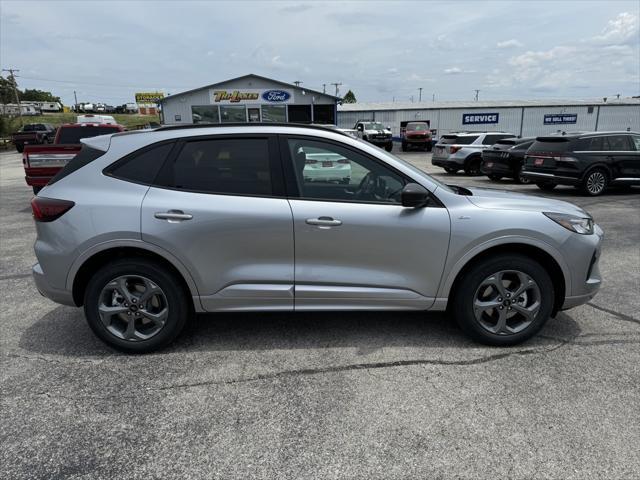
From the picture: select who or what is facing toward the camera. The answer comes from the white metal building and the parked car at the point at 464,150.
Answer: the white metal building

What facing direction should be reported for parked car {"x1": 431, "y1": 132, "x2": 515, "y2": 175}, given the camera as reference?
facing away from the viewer and to the right of the viewer

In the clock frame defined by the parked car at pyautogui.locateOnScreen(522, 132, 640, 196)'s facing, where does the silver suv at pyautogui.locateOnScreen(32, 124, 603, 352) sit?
The silver suv is roughly at 5 o'clock from the parked car.

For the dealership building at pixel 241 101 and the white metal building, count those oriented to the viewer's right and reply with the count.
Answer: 0

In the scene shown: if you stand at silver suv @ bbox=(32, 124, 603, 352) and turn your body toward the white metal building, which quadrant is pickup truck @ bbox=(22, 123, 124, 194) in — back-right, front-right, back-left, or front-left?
front-left

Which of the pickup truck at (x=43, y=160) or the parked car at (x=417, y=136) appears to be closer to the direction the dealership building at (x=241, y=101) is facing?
the pickup truck

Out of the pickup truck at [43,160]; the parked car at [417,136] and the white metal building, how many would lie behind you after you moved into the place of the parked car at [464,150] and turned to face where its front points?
1

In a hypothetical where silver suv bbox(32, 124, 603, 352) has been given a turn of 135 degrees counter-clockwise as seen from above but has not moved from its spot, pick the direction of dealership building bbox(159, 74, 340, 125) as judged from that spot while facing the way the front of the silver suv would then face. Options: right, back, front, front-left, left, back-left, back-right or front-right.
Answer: front-right

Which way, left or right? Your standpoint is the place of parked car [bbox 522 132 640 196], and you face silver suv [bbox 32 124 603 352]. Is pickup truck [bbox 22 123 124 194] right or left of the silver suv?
right

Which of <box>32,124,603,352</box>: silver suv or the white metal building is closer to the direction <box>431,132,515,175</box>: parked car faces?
the white metal building

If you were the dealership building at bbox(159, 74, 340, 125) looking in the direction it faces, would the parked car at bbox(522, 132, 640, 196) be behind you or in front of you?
in front

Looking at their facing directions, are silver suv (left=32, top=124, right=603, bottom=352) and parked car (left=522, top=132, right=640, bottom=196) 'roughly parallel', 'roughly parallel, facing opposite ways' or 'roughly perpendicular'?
roughly parallel

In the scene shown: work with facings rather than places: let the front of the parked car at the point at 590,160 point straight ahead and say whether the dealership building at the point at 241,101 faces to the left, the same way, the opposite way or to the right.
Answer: to the right

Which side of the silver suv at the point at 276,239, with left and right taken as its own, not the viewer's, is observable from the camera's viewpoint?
right

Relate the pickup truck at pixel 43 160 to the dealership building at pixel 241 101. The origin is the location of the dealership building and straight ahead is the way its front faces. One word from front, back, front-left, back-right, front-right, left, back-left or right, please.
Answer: front

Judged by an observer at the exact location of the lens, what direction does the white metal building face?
facing the viewer

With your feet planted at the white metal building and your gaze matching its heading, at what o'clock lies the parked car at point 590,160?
The parked car is roughly at 12 o'clock from the white metal building.

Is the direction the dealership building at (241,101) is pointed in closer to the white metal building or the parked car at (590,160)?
the parked car

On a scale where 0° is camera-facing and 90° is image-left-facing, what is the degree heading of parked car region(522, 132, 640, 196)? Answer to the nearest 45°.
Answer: approximately 225°

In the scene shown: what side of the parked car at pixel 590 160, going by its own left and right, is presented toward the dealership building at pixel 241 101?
left
